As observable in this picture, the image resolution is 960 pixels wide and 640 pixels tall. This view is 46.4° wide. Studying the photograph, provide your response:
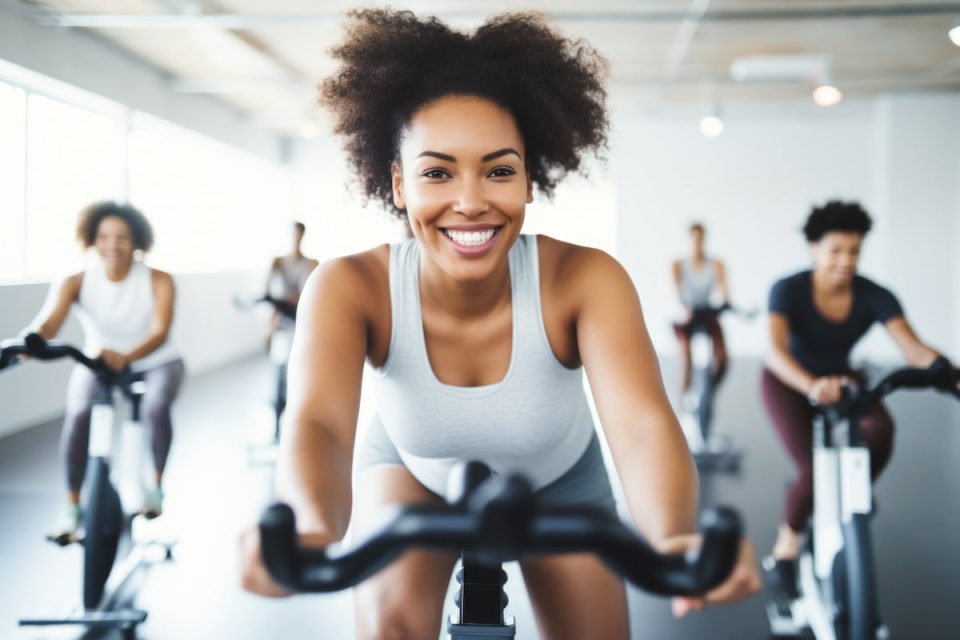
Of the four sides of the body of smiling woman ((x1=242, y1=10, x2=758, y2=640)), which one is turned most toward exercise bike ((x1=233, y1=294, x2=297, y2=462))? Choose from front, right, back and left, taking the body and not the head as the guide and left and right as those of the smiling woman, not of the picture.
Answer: back

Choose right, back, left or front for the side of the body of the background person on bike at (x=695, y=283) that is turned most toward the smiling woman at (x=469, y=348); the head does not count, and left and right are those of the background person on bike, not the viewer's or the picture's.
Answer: front

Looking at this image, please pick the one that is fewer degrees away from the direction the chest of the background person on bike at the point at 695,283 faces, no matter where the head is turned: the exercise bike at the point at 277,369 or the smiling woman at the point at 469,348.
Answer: the smiling woman

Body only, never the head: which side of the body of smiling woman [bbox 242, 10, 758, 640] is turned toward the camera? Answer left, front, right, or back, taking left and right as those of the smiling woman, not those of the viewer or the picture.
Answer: front

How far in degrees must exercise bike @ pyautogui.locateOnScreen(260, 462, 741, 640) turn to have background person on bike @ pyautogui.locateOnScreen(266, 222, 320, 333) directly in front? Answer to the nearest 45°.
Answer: approximately 180°

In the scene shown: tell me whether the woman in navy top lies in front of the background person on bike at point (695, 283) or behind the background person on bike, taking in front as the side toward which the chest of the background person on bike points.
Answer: in front

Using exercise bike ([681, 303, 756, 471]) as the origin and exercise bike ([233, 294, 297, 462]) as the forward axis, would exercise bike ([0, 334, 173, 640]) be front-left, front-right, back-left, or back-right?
front-left

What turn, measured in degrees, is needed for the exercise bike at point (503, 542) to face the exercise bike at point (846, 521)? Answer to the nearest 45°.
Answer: approximately 135° to its left

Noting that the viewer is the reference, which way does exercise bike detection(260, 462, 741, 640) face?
facing the viewer

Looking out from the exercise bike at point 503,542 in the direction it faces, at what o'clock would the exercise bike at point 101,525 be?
the exercise bike at point 101,525 is roughly at 5 o'clock from the exercise bike at point 503,542.

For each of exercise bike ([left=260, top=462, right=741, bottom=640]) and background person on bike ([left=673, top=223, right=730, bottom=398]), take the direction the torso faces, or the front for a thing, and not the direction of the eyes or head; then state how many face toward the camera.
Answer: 2
